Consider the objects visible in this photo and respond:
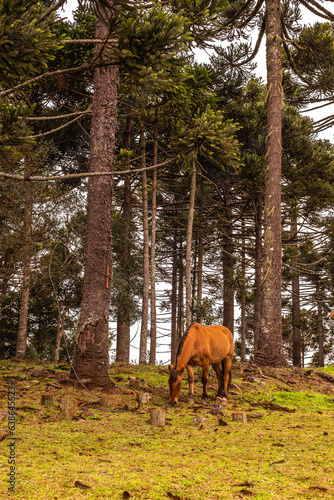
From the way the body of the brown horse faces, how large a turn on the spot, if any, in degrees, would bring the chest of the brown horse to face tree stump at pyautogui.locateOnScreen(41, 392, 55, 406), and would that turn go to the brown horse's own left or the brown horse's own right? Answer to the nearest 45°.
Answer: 0° — it already faces it

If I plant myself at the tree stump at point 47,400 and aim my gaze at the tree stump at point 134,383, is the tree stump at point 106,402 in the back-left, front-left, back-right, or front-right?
front-right

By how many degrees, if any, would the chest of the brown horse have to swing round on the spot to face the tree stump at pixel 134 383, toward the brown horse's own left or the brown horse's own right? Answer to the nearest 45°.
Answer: approximately 90° to the brown horse's own right

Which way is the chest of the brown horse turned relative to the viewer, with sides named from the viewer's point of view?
facing the viewer and to the left of the viewer

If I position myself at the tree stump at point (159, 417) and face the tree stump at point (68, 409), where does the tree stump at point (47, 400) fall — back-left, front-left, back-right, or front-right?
front-right

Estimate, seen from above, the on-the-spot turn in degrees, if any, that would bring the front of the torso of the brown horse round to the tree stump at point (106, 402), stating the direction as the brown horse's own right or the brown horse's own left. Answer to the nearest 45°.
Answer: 0° — it already faces it

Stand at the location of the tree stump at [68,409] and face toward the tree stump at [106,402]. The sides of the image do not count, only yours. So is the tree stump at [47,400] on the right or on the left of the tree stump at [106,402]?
left

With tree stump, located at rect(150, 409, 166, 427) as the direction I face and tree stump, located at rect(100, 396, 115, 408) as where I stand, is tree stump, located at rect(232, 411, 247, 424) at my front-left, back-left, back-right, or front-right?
front-left
